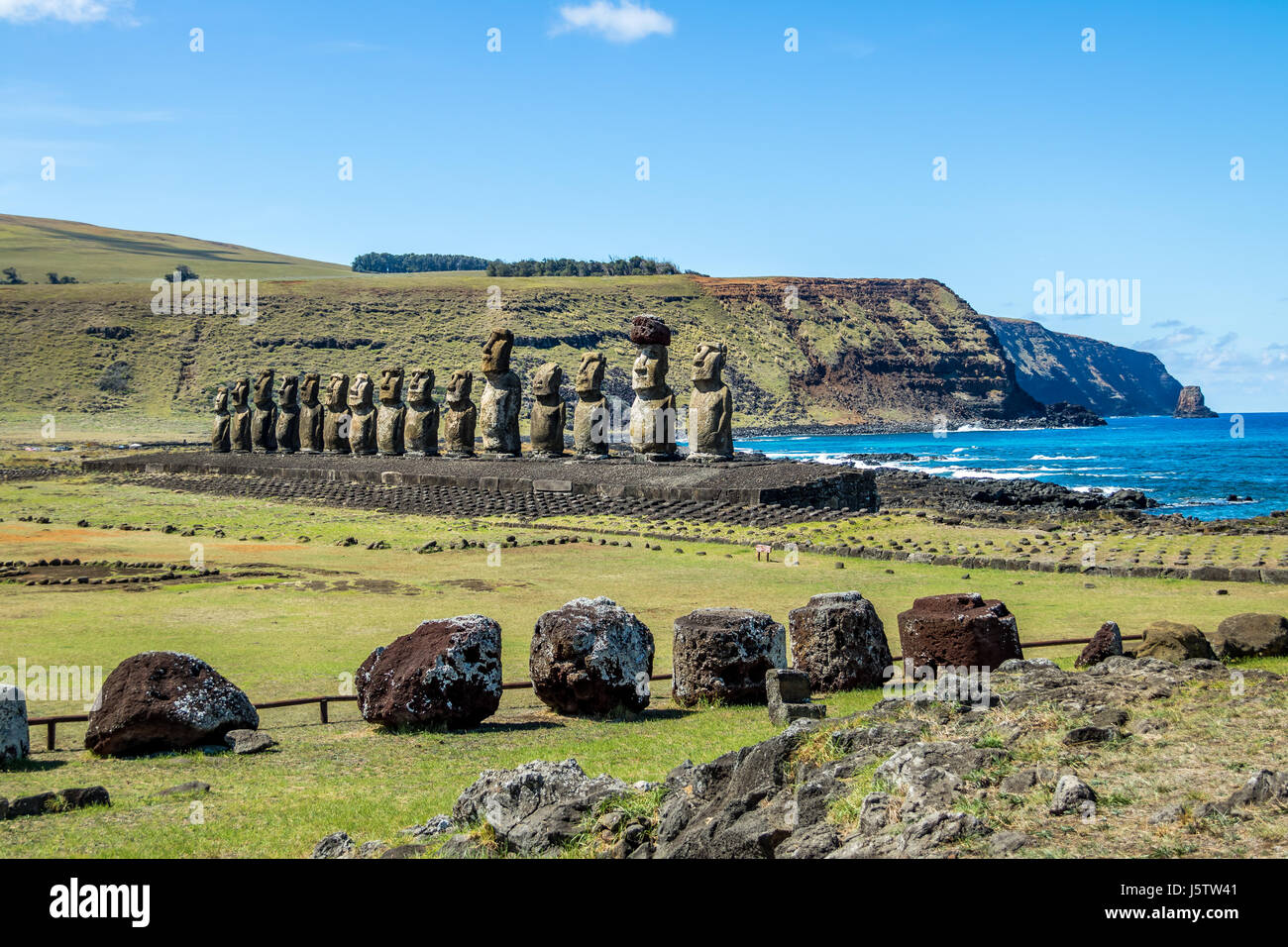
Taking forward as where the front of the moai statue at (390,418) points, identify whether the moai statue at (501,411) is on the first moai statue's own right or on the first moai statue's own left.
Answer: on the first moai statue's own left

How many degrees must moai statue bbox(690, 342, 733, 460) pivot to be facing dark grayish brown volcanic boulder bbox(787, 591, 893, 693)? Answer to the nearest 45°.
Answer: approximately 45° to its left

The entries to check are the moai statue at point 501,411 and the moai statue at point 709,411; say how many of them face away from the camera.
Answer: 0

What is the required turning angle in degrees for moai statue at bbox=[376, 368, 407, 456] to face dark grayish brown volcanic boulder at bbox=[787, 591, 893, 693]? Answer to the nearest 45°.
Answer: approximately 45° to its left

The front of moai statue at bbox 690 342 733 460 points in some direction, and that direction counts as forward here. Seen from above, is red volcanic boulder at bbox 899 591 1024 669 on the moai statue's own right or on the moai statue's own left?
on the moai statue's own left

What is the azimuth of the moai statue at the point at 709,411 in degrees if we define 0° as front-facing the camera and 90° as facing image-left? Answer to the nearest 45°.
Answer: approximately 45°

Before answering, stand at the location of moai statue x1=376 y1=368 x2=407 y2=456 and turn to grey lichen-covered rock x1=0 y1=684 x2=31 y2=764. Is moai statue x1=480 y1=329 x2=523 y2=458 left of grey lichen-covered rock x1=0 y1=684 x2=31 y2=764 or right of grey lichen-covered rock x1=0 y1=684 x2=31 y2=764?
left

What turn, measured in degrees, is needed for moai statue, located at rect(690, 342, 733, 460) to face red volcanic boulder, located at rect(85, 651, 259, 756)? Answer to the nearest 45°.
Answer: approximately 45° to its left

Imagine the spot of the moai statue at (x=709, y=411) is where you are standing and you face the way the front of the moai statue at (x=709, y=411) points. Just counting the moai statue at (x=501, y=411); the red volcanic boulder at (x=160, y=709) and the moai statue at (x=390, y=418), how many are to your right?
2

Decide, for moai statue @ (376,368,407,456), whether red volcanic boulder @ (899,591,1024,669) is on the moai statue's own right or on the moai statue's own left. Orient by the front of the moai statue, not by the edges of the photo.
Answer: on the moai statue's own left

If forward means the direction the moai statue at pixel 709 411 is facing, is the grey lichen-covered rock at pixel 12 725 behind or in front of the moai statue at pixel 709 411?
in front

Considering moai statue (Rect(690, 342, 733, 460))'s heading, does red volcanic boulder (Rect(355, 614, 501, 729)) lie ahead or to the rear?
ahead

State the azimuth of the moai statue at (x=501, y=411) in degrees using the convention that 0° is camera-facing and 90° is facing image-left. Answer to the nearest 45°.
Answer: approximately 45°
